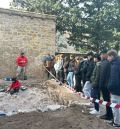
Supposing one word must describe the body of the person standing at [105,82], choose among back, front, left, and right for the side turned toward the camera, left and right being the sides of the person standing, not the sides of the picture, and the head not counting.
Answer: left

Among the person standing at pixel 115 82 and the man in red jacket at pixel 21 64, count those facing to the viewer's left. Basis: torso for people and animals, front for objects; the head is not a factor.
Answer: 1

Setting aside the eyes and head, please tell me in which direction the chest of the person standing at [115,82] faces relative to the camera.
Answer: to the viewer's left

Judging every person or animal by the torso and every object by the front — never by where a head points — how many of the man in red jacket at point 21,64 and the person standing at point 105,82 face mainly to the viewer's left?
1

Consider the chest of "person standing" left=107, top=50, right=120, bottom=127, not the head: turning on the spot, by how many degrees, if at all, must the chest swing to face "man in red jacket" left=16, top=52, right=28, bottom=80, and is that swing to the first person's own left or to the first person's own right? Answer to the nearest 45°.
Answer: approximately 45° to the first person's own right

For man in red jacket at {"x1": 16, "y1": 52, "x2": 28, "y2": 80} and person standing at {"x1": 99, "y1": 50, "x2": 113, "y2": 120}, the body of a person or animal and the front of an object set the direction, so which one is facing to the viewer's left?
the person standing

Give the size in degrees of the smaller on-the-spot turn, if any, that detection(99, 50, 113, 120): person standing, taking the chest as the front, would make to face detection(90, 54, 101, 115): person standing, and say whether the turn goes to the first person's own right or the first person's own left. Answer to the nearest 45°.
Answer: approximately 45° to the first person's own right

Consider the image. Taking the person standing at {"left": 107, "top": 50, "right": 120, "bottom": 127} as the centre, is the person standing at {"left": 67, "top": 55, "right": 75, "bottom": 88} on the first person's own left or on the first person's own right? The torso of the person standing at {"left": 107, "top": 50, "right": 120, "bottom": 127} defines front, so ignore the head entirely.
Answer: on the first person's own right
